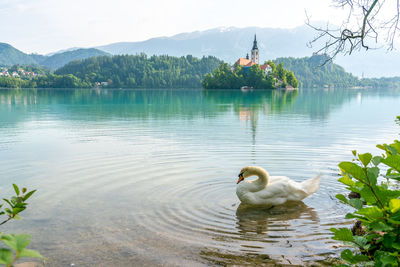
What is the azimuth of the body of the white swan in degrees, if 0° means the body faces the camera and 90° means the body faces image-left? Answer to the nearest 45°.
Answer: approximately 90°
